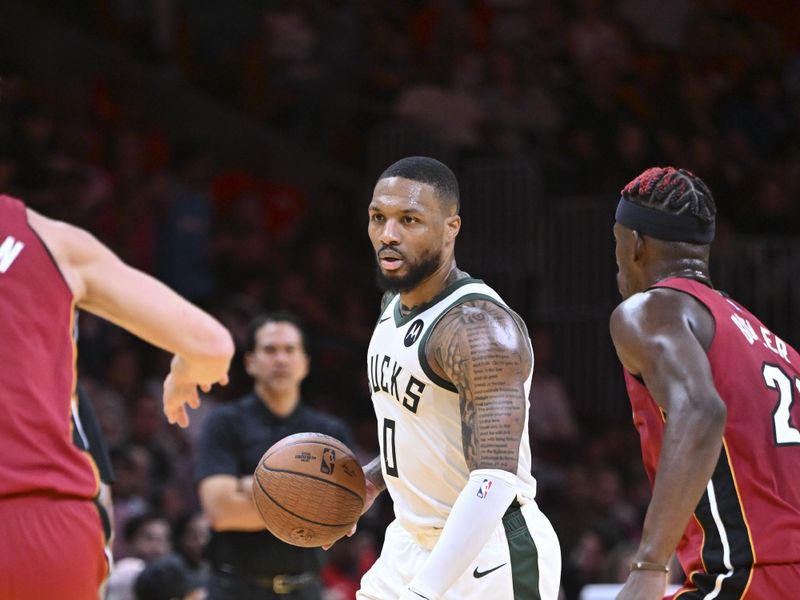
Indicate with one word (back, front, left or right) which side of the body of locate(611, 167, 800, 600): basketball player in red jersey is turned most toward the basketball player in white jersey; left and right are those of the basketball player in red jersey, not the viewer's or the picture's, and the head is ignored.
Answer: front

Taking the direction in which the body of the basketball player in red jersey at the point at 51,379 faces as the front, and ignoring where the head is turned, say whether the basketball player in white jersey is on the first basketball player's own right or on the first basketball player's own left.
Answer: on the first basketball player's own right

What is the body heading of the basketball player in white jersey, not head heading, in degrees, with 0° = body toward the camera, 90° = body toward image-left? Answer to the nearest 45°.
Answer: approximately 45°

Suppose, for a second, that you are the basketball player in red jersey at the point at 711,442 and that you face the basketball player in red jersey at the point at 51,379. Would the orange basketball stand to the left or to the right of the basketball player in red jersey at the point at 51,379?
right

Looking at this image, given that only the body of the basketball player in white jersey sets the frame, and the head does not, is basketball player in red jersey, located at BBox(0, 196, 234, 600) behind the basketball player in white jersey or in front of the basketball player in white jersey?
in front

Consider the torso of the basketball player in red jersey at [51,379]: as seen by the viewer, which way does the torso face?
away from the camera

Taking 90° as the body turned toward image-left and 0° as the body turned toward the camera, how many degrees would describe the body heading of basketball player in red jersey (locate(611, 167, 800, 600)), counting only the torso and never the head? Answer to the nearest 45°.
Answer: approximately 135°

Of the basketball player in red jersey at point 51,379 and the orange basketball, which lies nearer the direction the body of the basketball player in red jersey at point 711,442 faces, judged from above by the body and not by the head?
the orange basketball

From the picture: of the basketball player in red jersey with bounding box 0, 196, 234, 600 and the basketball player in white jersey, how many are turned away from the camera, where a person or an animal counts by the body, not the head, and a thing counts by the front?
1

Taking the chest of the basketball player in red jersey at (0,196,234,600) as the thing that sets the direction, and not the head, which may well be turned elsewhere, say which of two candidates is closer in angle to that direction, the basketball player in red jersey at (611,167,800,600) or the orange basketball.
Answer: the orange basketball

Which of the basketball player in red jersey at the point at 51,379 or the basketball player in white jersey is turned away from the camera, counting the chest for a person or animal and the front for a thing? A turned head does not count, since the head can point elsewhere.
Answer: the basketball player in red jersey

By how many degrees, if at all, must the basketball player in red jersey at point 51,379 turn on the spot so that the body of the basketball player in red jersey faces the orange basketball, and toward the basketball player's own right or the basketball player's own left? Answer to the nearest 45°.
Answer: approximately 45° to the basketball player's own right

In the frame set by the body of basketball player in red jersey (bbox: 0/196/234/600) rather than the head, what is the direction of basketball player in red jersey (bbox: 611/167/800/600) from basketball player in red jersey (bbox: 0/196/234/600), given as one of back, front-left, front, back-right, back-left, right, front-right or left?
right
